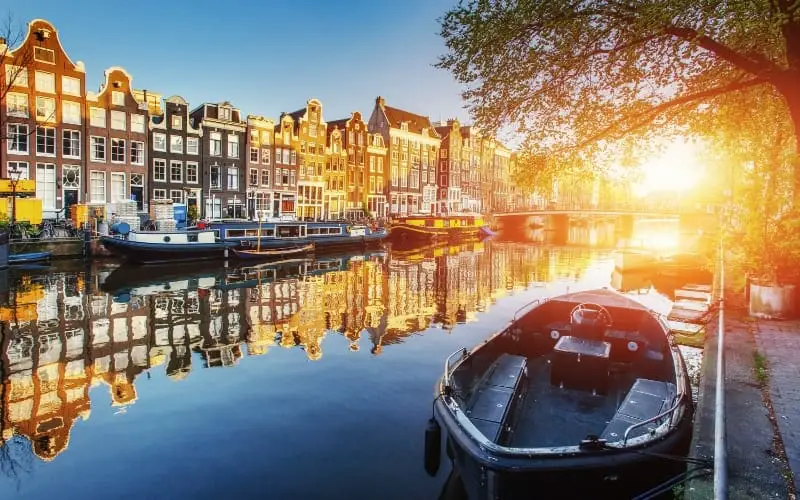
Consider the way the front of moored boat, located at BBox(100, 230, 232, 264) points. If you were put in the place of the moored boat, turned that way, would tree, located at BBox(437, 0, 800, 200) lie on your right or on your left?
on your left

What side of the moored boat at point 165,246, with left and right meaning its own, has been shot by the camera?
left

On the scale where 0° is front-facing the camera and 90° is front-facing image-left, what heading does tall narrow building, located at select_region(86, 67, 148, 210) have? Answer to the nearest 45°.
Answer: approximately 315°

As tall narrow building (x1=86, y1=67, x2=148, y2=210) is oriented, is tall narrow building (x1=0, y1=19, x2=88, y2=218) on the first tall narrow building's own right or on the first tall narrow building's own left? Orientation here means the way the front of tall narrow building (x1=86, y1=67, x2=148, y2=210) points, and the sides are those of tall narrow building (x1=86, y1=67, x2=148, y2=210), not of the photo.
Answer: on the first tall narrow building's own right

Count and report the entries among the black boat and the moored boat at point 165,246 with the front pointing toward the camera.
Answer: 0

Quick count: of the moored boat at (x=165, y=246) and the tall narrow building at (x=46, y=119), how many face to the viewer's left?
1

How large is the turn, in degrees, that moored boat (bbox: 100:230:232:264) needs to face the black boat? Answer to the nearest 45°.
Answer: approximately 90° to its left

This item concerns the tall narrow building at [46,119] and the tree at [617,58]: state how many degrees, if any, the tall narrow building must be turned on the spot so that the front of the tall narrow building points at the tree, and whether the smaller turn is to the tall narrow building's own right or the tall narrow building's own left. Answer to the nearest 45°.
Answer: approximately 45° to the tall narrow building's own right
